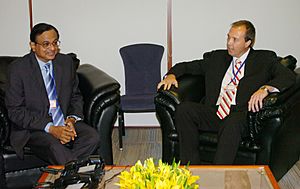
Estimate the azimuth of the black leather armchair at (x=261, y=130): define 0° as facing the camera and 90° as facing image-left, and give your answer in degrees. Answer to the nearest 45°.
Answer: approximately 45°

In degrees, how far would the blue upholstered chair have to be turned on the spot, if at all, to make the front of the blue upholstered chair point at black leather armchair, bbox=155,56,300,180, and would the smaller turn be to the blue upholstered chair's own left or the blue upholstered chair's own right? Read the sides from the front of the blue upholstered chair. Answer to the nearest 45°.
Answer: approximately 45° to the blue upholstered chair's own left

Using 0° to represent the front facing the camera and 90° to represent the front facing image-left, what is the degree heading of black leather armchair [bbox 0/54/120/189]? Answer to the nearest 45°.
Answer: approximately 315°

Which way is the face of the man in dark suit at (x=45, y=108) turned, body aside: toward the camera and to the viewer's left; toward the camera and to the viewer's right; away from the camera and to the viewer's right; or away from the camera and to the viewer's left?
toward the camera and to the viewer's right

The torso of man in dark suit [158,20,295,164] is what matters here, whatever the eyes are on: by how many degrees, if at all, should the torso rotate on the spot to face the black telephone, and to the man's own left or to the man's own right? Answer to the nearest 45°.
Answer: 0° — they already face it

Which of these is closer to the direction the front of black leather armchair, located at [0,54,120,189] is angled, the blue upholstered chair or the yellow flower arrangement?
the yellow flower arrangement

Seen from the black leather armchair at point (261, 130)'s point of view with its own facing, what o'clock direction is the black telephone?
The black telephone is roughly at 12 o'clock from the black leather armchair.

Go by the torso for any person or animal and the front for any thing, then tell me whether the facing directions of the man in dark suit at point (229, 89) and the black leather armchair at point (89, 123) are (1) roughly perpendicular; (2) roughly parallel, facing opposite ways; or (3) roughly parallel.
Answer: roughly perpendicular

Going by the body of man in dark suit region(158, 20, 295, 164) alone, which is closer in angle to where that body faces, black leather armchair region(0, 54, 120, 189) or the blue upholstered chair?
the black leather armchair
